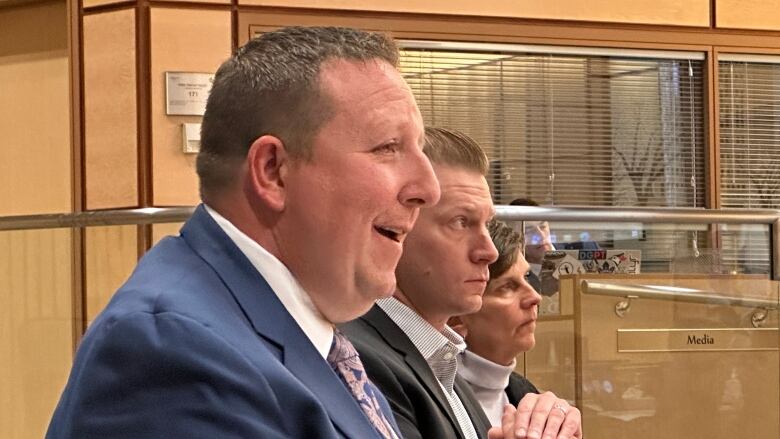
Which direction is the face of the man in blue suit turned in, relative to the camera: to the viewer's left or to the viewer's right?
to the viewer's right

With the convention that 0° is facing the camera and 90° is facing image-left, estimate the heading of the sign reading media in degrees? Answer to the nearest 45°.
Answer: approximately 0°

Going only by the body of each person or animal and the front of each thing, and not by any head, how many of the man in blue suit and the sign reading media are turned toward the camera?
1

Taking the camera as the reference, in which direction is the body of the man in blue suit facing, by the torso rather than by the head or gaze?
to the viewer's right

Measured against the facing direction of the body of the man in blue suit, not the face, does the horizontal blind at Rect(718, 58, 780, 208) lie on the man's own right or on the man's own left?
on the man's own left

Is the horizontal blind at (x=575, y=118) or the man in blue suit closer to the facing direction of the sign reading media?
the man in blue suit

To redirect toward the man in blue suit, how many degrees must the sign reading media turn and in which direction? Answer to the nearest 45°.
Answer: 0° — it already faces them

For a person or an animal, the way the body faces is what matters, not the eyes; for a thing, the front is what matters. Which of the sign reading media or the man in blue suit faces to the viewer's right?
the man in blue suit

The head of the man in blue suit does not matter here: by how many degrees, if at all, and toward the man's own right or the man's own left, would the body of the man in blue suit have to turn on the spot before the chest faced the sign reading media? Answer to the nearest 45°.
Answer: approximately 45° to the man's own left

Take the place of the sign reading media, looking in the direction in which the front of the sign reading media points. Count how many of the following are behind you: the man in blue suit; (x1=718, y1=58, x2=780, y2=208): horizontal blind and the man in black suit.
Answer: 1

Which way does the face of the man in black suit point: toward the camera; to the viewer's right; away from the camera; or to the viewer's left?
to the viewer's right
